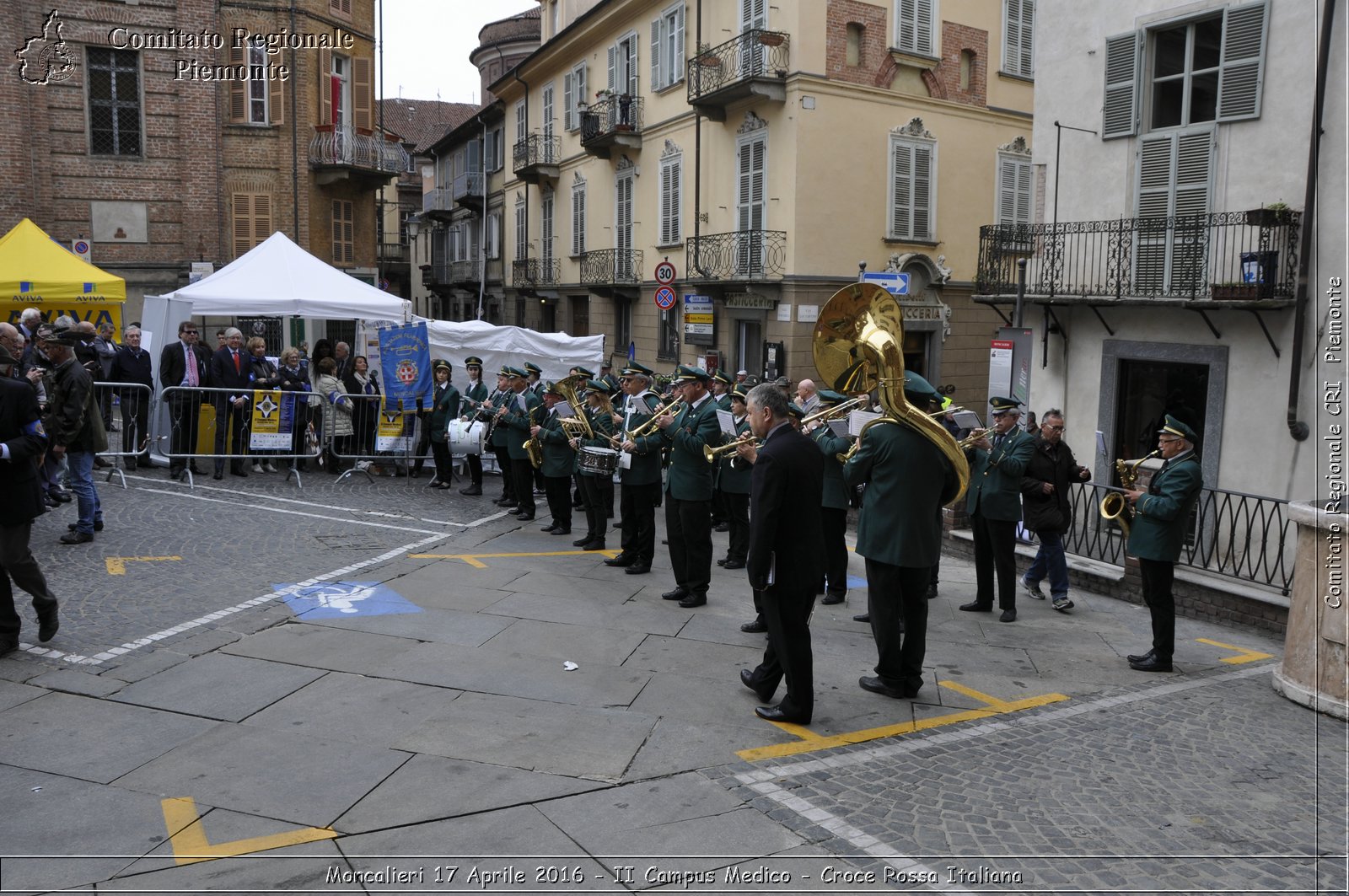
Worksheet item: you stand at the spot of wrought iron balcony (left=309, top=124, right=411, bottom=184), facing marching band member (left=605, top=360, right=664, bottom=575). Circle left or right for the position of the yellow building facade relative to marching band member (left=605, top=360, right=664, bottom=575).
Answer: left

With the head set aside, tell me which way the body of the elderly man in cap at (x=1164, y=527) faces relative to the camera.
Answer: to the viewer's left

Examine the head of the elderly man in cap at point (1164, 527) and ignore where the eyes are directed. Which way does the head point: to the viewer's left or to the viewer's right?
to the viewer's left

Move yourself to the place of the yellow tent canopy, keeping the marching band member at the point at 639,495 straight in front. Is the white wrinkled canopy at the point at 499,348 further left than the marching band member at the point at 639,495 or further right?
left

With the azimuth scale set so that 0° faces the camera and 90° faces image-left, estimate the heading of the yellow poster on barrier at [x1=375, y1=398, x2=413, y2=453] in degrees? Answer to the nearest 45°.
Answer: approximately 0°

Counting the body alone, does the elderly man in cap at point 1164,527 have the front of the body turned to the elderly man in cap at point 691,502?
yes

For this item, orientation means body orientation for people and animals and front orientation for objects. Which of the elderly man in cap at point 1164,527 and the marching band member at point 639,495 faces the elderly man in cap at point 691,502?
the elderly man in cap at point 1164,527

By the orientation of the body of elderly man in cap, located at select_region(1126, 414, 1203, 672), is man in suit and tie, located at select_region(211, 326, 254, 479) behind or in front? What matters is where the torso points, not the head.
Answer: in front
